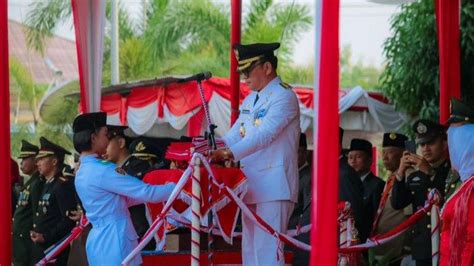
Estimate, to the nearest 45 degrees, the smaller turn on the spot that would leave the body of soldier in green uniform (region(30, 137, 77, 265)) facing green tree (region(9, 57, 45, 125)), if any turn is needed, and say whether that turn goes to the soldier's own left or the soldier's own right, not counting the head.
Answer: approximately 135° to the soldier's own right

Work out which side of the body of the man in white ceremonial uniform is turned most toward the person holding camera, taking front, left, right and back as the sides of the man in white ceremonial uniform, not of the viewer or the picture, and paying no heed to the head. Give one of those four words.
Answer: back

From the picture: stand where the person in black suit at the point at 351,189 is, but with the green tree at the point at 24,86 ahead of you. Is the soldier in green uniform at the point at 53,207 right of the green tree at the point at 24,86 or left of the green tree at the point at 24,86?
left

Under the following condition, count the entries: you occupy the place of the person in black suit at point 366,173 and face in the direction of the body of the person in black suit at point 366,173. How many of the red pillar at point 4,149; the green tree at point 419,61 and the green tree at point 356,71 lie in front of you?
1

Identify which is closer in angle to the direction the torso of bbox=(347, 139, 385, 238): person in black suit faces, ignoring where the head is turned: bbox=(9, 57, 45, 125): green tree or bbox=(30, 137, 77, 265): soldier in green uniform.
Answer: the soldier in green uniform

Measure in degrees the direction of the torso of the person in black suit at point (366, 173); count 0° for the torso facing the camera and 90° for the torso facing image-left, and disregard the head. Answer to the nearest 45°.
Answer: approximately 45°

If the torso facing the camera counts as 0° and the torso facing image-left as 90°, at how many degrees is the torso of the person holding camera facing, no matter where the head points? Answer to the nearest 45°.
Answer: approximately 45°
